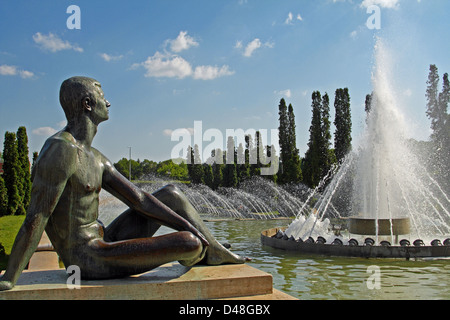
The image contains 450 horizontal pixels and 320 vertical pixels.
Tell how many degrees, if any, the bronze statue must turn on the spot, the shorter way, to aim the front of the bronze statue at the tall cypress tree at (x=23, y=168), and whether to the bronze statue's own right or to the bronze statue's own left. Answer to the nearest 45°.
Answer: approximately 90° to the bronze statue's own left

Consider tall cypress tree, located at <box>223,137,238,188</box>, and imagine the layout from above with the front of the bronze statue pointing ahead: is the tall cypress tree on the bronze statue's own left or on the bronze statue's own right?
on the bronze statue's own left

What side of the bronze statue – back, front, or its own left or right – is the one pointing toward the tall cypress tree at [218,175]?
left

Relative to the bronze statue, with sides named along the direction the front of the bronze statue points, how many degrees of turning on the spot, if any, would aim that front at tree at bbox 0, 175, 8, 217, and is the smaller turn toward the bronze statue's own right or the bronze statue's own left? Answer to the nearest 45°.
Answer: approximately 90° to the bronze statue's own left

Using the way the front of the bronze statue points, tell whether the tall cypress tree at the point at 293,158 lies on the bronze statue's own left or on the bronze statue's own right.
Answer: on the bronze statue's own left

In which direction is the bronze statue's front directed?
to the viewer's right

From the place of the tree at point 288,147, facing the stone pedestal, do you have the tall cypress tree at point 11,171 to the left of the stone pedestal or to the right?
right

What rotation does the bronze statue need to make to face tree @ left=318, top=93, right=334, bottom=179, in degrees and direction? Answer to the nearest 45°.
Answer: approximately 45° to its left
